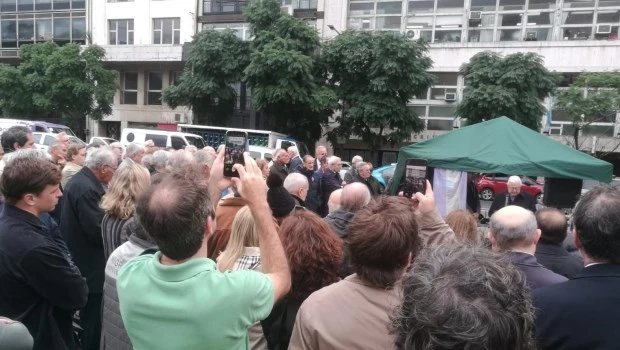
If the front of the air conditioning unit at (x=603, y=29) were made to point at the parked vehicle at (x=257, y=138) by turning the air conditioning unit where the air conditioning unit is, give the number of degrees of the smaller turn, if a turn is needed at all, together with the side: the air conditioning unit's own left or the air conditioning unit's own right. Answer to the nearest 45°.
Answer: approximately 45° to the air conditioning unit's own right

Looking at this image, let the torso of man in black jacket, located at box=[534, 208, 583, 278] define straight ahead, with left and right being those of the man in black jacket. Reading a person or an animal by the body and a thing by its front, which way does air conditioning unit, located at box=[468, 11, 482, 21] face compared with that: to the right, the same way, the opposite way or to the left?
the opposite way

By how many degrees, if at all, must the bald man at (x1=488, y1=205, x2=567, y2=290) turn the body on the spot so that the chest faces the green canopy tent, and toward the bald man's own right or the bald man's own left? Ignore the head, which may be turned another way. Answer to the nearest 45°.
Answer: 0° — they already face it

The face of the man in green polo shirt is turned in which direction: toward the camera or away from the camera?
away from the camera

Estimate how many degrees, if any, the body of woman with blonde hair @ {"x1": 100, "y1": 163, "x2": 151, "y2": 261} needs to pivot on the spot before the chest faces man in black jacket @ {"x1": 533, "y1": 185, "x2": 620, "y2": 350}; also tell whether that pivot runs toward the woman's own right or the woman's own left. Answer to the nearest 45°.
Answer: approximately 90° to the woman's own right

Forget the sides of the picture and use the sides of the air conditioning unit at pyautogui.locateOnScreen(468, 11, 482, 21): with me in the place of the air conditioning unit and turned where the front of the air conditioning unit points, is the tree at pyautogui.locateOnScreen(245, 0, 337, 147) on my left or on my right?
on my right

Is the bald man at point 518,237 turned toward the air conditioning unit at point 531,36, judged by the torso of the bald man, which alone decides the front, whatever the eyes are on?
yes

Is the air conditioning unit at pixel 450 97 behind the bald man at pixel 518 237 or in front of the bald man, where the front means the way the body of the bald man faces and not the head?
in front

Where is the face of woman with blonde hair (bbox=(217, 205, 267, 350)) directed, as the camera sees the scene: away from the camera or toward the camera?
away from the camera

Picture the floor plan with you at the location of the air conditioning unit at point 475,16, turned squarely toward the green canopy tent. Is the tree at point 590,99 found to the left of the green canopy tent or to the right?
left

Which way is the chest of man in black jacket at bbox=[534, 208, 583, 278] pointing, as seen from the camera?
away from the camera

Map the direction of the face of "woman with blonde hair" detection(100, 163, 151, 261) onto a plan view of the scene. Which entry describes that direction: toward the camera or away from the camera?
away from the camera

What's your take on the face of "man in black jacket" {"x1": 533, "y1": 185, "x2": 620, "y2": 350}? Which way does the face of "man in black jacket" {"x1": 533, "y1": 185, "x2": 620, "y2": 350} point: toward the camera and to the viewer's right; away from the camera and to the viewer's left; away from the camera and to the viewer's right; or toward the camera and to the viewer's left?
away from the camera and to the viewer's left

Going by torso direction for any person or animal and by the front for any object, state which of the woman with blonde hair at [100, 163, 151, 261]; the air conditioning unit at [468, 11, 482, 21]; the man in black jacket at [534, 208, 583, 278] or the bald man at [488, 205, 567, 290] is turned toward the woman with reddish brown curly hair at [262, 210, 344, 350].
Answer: the air conditioning unit

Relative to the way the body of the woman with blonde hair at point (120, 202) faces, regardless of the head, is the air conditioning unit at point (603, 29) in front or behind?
in front

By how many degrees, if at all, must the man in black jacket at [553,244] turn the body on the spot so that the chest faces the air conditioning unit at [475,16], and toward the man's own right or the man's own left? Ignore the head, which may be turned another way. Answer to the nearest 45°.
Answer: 0° — they already face it
